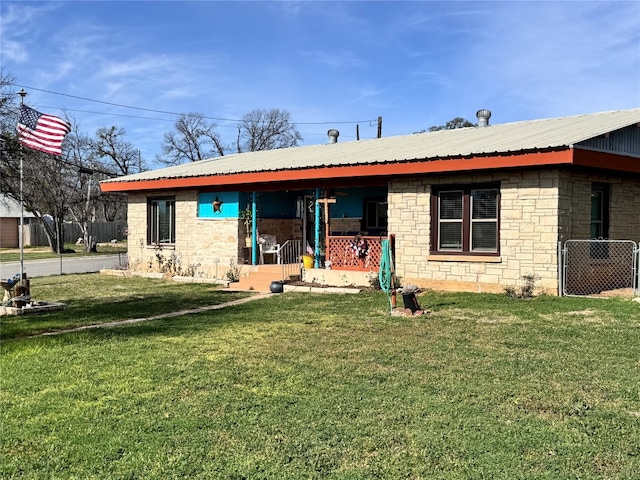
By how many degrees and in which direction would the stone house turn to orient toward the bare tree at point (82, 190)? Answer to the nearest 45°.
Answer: approximately 90° to its right

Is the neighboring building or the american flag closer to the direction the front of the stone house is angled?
the american flag

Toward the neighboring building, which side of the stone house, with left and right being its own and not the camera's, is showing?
right

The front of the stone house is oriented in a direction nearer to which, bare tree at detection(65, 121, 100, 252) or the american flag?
the american flag

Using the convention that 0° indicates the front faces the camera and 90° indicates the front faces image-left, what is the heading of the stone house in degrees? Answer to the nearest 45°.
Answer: approximately 45°

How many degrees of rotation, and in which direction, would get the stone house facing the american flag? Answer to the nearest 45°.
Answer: approximately 45° to its right
